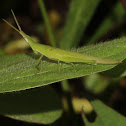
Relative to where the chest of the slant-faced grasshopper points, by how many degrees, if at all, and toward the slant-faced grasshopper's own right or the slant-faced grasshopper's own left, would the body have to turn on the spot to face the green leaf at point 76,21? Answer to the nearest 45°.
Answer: approximately 90° to the slant-faced grasshopper's own right

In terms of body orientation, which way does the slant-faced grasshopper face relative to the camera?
to the viewer's left
